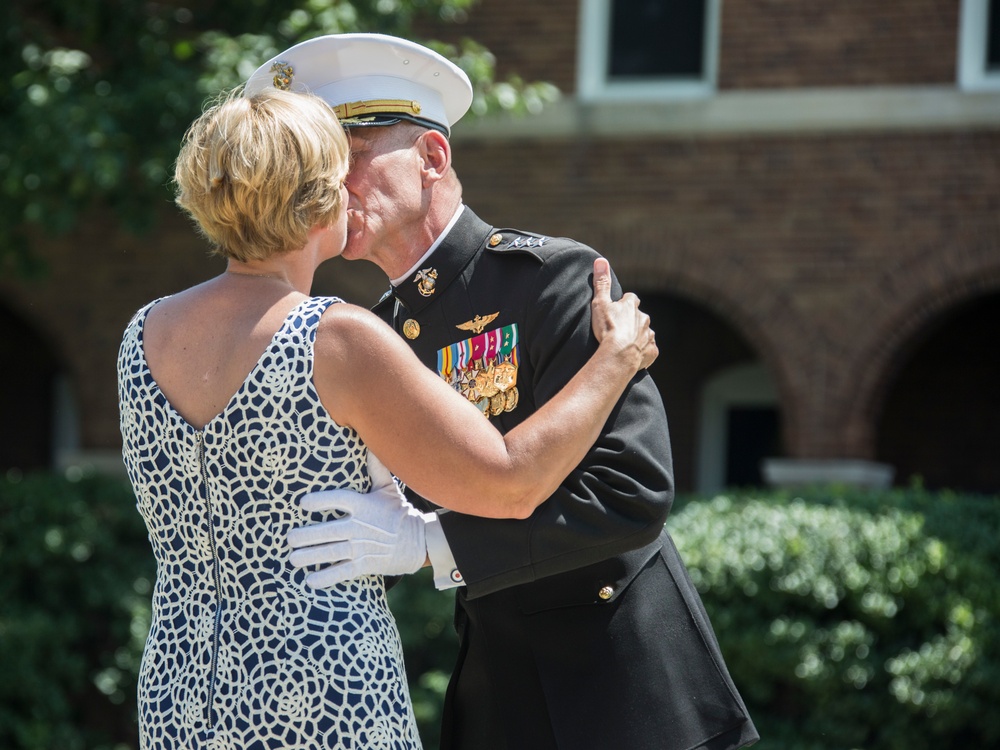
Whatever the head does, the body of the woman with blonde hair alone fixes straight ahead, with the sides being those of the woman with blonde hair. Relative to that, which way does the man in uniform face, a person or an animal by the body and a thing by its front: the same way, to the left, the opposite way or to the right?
the opposite way

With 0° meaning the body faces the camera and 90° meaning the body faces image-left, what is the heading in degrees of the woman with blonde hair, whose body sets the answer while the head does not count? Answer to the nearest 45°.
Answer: approximately 225°

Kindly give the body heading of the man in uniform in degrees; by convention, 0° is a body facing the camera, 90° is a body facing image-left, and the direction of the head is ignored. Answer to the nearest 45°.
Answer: approximately 45°

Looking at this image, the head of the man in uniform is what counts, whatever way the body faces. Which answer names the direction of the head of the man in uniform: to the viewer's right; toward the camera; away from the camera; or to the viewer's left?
to the viewer's left

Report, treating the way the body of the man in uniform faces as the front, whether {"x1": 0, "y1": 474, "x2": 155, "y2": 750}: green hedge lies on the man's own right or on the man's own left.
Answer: on the man's own right

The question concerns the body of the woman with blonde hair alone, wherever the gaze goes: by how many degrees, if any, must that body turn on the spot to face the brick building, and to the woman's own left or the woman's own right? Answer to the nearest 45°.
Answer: approximately 45° to the woman's own left

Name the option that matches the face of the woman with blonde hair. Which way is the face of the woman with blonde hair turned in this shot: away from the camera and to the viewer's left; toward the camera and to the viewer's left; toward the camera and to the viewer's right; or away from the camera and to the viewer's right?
away from the camera and to the viewer's right

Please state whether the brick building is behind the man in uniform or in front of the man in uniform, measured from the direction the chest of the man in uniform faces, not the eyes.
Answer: behind
